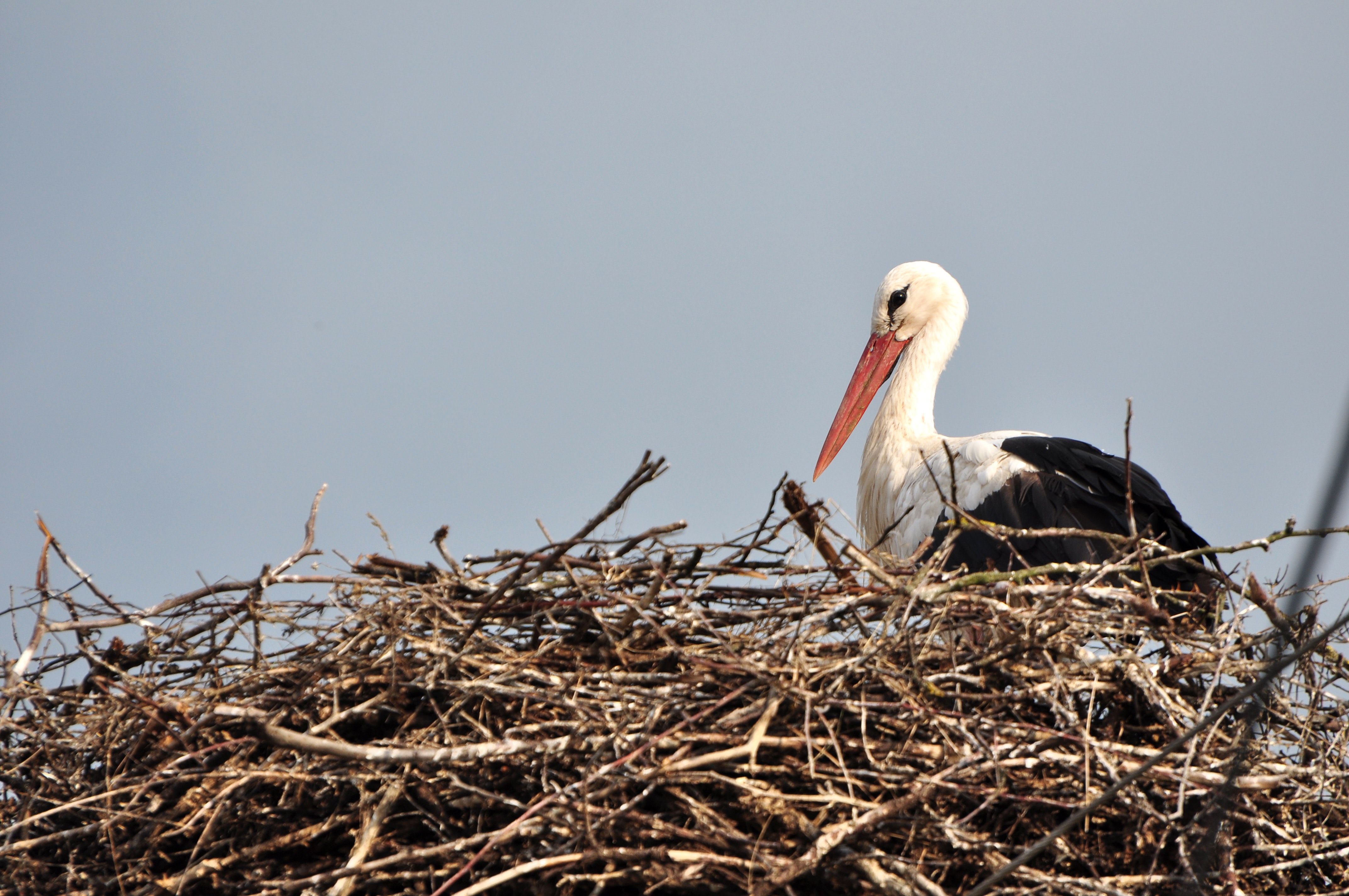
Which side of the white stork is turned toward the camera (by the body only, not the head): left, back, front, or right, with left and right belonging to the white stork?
left
